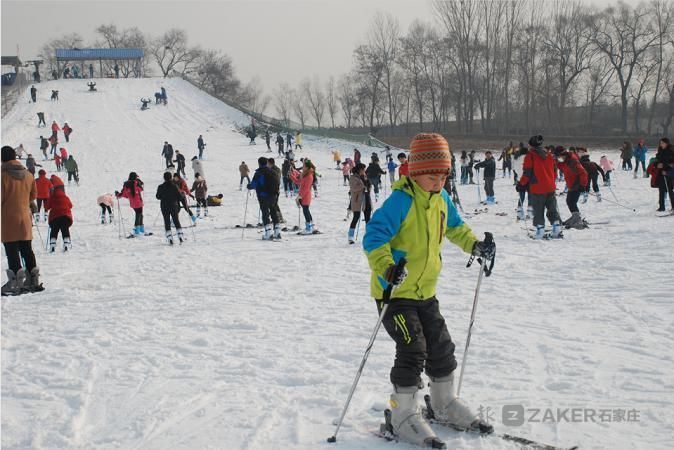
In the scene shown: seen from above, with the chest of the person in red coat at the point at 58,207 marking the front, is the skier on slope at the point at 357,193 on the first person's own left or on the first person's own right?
on the first person's own right

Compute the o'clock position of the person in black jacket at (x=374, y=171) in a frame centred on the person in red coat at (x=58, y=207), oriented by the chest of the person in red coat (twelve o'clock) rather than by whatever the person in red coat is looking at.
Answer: The person in black jacket is roughly at 2 o'clock from the person in red coat.

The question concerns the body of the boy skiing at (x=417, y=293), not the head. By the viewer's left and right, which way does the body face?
facing the viewer and to the right of the viewer

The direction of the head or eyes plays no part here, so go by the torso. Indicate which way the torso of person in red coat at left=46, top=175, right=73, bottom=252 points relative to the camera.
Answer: away from the camera

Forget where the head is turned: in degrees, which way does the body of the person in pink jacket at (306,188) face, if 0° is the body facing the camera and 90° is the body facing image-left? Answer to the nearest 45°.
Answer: approximately 90°

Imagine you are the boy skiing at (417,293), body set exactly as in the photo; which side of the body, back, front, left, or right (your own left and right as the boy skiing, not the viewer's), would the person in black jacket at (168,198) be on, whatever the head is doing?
back

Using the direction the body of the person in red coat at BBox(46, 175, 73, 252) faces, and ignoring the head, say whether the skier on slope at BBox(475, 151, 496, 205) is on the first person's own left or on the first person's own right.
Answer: on the first person's own right
